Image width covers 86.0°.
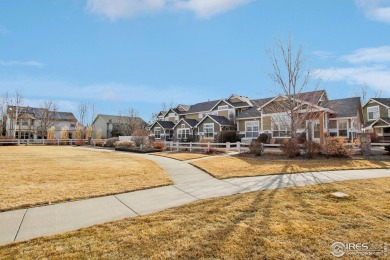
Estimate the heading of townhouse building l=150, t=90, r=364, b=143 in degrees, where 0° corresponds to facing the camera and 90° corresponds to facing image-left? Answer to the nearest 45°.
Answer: approximately 45°

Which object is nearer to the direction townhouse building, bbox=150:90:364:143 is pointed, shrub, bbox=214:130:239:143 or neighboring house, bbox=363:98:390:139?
the shrub

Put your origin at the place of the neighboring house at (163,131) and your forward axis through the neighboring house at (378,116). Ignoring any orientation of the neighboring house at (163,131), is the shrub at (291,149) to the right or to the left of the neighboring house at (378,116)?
right

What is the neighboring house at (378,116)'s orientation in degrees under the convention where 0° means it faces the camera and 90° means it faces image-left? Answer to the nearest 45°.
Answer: approximately 45°

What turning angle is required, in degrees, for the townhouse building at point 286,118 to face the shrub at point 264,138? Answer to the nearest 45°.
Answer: approximately 45° to its right

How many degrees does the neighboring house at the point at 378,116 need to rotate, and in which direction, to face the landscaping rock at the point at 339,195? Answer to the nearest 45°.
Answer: approximately 45° to its left
